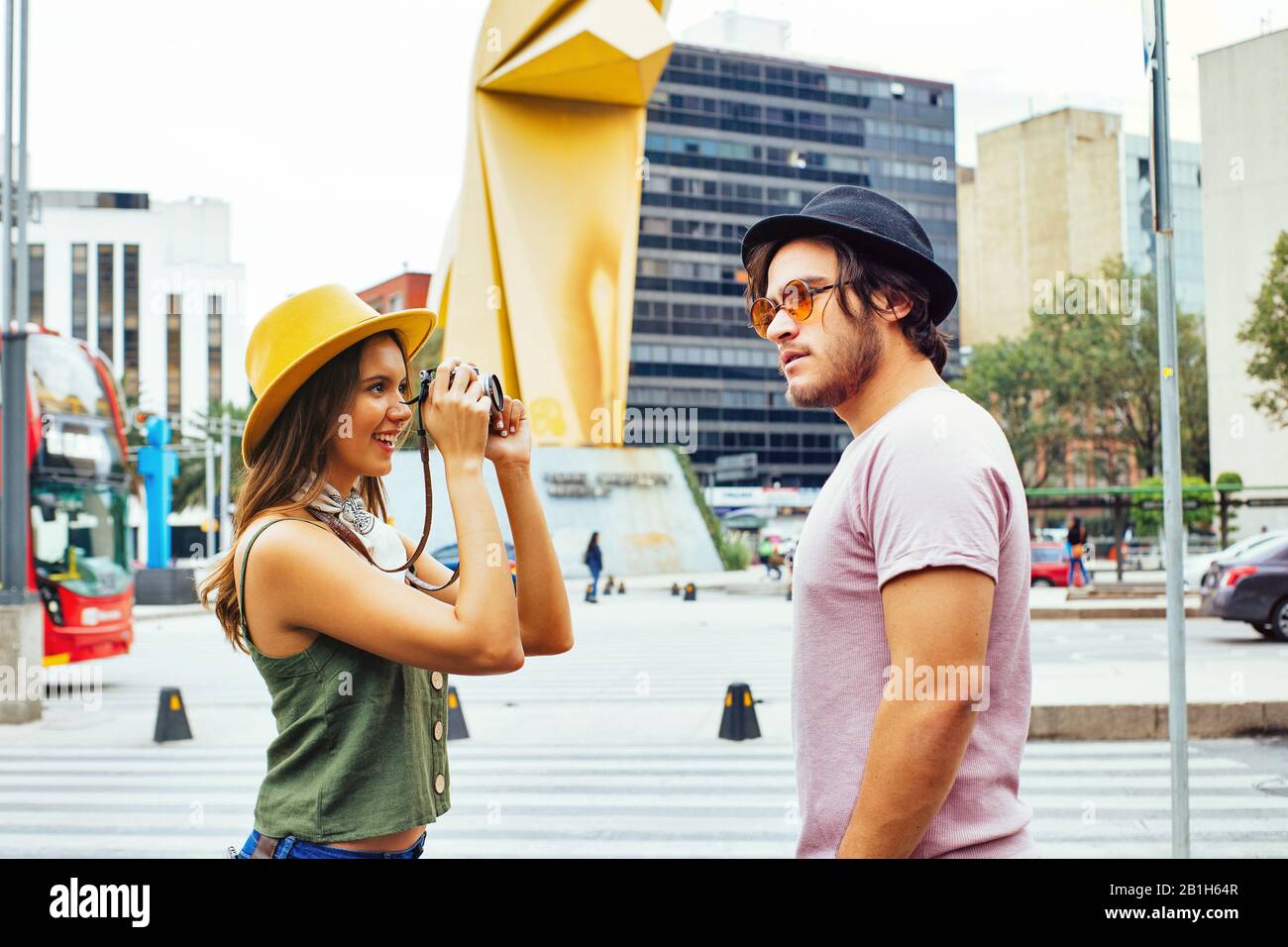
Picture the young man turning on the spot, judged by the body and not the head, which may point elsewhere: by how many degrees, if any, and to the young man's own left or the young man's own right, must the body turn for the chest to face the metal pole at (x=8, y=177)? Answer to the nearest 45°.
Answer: approximately 45° to the young man's own right

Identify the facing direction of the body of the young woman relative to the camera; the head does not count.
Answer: to the viewer's right

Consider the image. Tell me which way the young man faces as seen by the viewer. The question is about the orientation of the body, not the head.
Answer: to the viewer's left

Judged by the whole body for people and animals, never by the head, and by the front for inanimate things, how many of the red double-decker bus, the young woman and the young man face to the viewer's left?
1

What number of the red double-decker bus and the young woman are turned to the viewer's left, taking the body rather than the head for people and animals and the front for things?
0

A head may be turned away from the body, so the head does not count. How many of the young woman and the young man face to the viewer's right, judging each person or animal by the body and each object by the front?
1

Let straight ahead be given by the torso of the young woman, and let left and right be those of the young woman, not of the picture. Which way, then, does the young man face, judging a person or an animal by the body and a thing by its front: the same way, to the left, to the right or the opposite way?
the opposite way

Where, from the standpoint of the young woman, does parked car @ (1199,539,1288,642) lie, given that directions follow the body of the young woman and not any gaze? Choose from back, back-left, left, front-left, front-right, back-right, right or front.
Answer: front-left

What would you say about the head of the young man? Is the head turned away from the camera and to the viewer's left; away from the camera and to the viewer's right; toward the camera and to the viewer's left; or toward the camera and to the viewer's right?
toward the camera and to the viewer's left

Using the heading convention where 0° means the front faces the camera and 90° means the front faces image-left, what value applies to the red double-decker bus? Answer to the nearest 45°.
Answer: approximately 315°

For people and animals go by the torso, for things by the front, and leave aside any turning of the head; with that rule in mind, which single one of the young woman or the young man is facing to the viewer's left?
the young man

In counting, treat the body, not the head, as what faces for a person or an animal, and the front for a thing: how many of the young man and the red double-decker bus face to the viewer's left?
1
